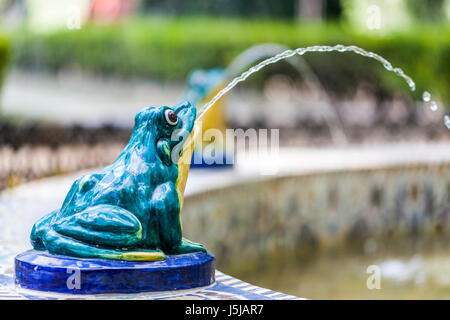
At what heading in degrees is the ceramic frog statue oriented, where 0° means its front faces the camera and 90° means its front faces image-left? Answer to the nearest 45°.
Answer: approximately 270°
